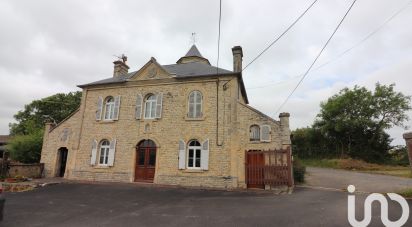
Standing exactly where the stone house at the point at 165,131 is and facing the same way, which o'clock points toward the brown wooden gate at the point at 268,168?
The brown wooden gate is roughly at 10 o'clock from the stone house.

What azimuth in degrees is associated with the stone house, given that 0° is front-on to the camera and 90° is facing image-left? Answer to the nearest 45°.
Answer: approximately 0°

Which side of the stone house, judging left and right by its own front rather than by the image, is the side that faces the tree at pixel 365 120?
left

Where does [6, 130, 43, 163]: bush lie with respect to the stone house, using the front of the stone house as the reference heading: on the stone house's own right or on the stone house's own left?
on the stone house's own right

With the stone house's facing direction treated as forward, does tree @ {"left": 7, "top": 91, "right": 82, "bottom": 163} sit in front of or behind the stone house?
behind

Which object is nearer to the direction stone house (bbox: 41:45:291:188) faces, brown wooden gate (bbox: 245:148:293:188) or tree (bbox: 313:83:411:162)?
the brown wooden gate

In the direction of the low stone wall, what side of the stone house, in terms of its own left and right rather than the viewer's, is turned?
right

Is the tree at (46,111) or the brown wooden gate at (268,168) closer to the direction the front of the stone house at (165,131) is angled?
the brown wooden gate
